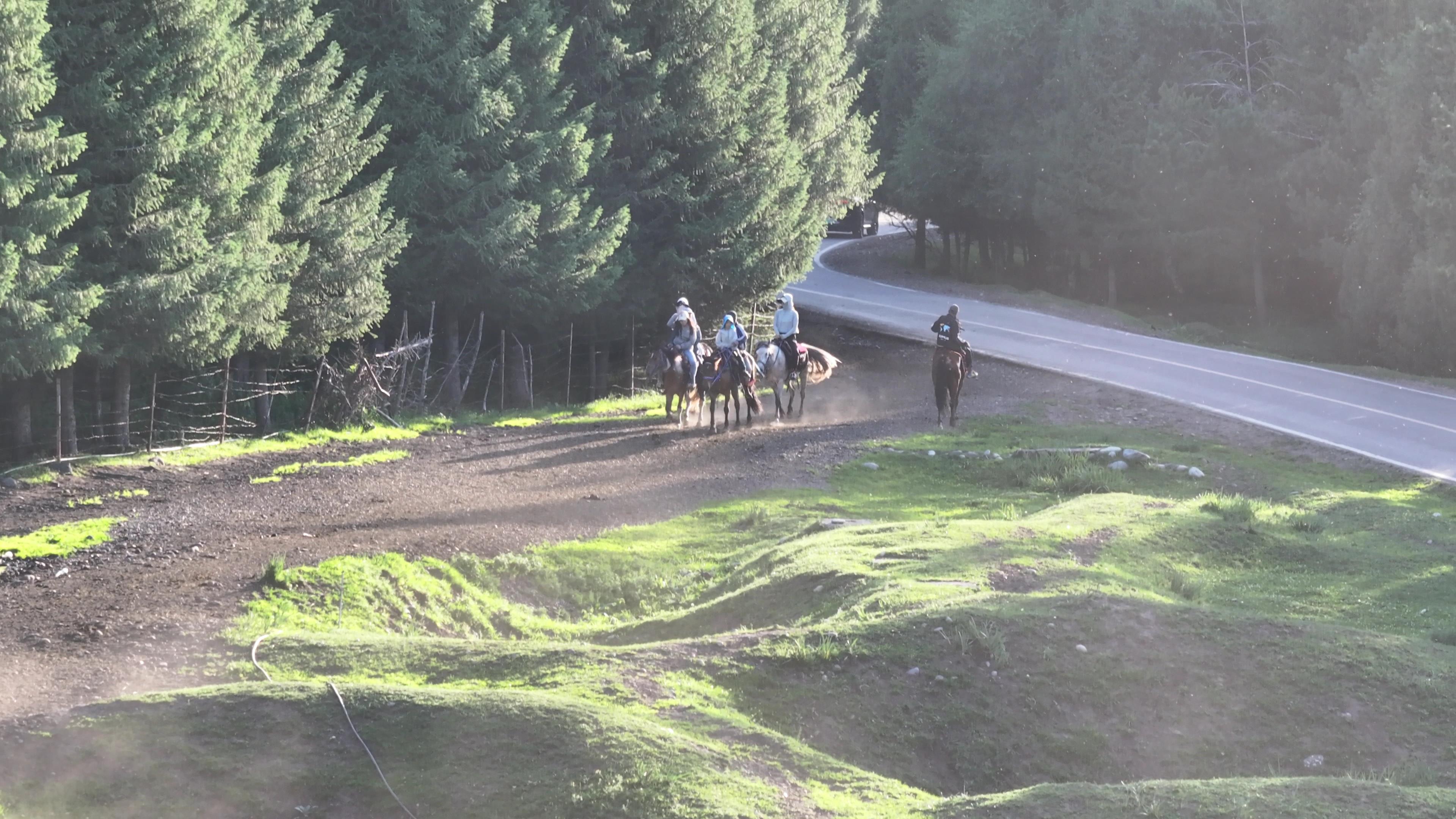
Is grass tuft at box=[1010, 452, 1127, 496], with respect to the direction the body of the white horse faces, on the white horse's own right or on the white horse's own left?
on the white horse's own left

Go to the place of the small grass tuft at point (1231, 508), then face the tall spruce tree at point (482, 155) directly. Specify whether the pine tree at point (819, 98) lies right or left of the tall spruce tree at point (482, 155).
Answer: right

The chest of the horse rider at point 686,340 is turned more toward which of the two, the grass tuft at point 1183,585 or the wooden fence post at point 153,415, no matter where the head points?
the wooden fence post

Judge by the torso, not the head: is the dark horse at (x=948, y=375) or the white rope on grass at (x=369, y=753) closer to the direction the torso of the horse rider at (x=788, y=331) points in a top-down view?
the white rope on grass

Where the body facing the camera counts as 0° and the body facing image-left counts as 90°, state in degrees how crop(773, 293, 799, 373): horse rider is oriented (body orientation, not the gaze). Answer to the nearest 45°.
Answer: approximately 45°

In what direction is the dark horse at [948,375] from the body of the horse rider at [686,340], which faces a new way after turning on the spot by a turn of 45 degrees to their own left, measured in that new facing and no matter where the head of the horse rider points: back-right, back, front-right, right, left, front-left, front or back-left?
left

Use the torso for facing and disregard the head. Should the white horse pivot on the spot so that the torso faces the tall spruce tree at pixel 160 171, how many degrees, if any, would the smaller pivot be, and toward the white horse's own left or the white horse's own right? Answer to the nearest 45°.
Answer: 0° — it already faces it

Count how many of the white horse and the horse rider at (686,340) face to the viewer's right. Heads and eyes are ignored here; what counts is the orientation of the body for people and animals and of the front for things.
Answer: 0

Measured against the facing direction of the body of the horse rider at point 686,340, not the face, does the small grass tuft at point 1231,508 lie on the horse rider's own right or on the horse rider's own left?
on the horse rider's own left

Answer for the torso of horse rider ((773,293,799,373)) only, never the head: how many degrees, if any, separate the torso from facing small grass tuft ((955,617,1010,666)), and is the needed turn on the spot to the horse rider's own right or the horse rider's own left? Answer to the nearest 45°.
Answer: approximately 45° to the horse rider's own left

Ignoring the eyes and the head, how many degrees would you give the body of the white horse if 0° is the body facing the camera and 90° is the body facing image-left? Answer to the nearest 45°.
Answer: approximately 45°
